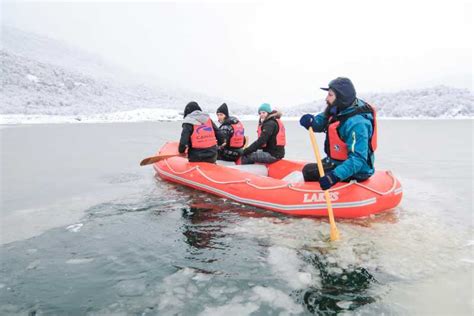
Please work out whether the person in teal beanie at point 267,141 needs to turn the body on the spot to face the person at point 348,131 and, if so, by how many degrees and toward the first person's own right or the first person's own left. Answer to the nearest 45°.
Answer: approximately 90° to the first person's own left

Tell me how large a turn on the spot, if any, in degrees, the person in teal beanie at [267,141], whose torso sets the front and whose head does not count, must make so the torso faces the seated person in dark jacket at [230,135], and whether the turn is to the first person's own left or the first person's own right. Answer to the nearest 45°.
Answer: approximately 45° to the first person's own right

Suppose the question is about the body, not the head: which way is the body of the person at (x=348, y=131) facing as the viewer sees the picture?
to the viewer's left

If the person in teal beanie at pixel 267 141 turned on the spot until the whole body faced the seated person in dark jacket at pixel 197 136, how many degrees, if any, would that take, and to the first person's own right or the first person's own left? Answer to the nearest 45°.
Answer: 0° — they already face them

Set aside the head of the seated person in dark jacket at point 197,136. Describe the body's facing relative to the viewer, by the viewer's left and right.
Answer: facing away from the viewer and to the left of the viewer

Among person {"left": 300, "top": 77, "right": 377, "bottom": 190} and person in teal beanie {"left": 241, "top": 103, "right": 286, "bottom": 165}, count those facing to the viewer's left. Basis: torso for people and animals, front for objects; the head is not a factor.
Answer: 2

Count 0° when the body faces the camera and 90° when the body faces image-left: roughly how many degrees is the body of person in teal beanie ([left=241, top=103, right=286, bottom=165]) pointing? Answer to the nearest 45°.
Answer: approximately 90°

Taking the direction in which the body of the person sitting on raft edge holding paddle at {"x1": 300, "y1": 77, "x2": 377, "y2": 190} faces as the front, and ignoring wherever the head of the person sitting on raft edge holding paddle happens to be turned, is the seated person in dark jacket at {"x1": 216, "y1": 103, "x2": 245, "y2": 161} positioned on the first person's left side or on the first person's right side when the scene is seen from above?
on the first person's right side

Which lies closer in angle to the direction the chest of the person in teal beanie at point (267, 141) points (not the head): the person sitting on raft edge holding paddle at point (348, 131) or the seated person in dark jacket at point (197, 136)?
the seated person in dark jacket
